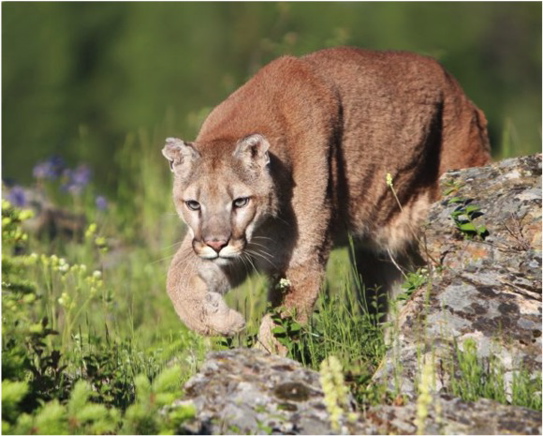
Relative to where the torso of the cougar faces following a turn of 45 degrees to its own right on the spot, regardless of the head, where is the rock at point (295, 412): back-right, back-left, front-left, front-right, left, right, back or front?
left

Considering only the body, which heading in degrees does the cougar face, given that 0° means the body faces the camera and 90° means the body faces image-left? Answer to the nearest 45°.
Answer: approximately 45°

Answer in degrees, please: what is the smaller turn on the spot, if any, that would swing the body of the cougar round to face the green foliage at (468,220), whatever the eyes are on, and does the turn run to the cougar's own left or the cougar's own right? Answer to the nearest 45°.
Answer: approximately 90° to the cougar's own left

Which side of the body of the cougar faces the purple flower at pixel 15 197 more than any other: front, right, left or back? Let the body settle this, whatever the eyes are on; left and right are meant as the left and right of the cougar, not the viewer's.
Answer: right

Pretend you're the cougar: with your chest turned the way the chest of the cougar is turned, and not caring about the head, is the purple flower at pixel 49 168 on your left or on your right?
on your right

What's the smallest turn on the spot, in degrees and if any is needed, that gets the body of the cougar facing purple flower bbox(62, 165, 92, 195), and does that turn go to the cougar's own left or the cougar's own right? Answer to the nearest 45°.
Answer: approximately 90° to the cougar's own right

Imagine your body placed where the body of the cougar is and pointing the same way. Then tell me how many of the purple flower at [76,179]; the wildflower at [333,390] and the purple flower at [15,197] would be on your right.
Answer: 2

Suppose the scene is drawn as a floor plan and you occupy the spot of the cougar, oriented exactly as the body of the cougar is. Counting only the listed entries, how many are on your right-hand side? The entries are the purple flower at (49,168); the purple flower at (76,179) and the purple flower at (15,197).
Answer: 3
